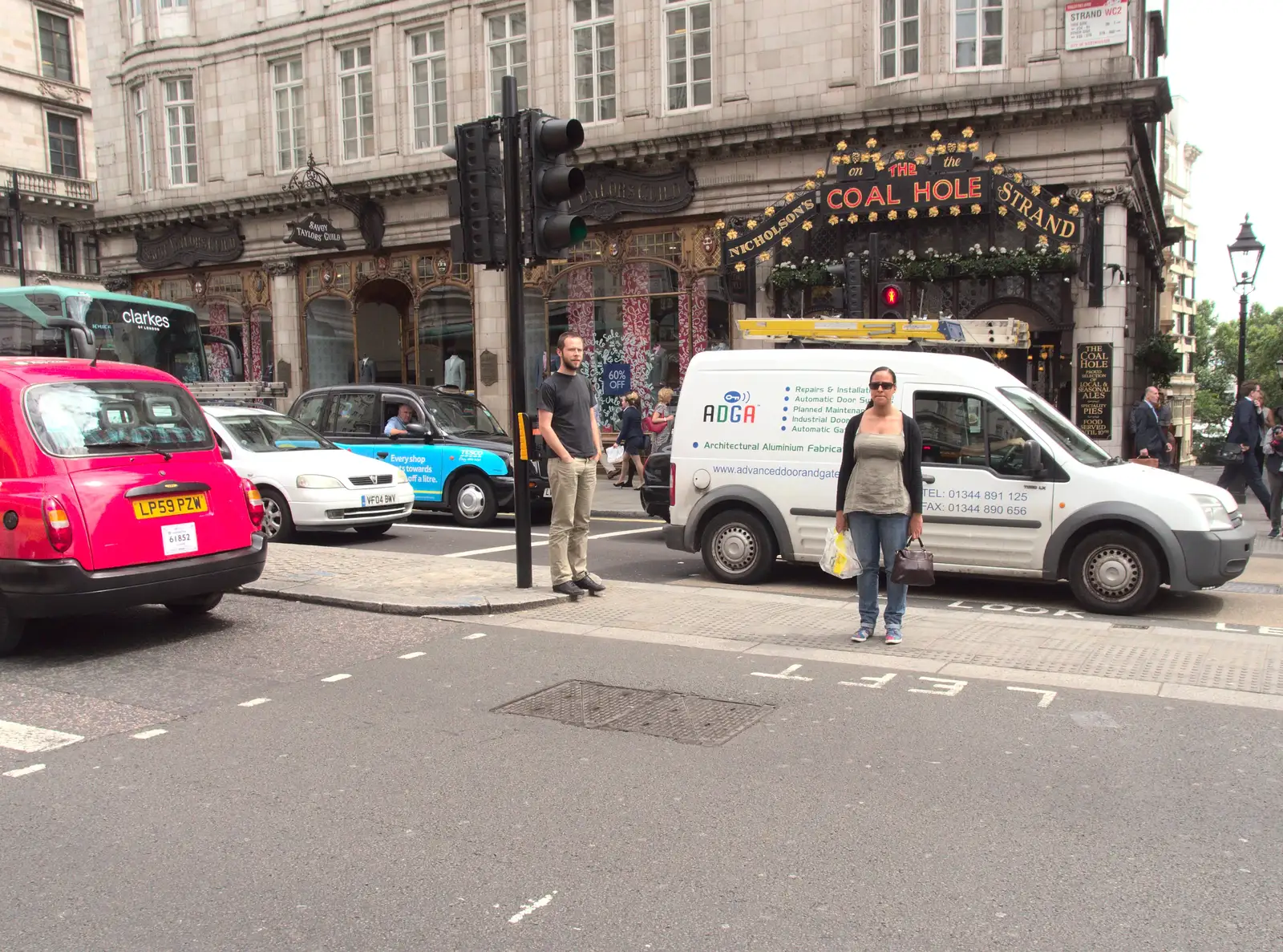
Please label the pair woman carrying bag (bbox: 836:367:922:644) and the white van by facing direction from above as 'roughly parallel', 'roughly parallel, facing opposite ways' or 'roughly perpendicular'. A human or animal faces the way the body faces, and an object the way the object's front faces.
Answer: roughly perpendicular

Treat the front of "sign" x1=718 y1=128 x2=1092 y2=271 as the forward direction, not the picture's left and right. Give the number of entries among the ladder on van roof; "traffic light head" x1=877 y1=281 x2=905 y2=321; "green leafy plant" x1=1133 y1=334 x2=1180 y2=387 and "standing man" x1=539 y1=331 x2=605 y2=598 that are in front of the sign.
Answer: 3

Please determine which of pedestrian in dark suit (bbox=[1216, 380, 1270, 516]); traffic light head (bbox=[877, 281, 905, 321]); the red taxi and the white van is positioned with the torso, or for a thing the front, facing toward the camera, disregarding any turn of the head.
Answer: the traffic light head

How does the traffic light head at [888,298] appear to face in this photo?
toward the camera

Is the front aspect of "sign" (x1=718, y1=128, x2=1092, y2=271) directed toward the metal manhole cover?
yes

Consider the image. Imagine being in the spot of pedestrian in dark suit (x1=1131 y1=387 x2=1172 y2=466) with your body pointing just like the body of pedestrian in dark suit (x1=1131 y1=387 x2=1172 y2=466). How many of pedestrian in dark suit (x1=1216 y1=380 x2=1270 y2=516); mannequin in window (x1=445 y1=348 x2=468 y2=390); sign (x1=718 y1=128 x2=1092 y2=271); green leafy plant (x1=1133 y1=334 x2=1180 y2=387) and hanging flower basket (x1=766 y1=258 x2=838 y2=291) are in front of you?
1

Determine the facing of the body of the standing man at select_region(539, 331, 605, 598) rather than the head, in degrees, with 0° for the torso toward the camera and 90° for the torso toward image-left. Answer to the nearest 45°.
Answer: approximately 315°

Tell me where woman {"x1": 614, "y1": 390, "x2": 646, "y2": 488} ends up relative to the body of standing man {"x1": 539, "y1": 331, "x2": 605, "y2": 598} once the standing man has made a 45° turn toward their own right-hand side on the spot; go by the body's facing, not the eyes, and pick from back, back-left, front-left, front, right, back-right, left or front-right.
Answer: back

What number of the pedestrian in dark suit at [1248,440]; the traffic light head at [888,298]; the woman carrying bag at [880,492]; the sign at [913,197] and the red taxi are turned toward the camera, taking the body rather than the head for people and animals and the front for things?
3

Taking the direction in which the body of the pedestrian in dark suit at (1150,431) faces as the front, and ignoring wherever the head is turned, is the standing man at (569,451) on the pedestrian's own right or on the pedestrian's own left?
on the pedestrian's own right

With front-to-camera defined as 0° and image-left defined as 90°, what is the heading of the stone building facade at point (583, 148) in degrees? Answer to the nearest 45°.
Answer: approximately 45°

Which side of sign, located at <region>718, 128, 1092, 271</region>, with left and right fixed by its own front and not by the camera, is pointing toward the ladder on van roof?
front

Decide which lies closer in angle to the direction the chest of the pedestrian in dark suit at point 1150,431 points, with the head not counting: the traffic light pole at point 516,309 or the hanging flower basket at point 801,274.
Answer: the traffic light pole

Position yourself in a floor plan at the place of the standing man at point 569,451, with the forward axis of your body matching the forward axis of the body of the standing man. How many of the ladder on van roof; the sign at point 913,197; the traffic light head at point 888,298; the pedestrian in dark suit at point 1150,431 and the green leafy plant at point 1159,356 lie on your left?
5

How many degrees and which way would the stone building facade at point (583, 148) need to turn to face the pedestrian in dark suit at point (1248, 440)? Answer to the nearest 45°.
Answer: approximately 90° to its left
